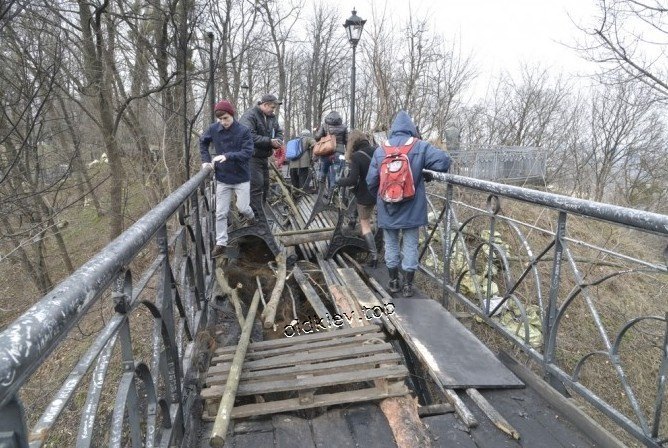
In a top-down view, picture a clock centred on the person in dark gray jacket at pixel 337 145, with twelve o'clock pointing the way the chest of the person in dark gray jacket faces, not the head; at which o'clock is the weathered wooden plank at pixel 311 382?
The weathered wooden plank is roughly at 6 o'clock from the person in dark gray jacket.

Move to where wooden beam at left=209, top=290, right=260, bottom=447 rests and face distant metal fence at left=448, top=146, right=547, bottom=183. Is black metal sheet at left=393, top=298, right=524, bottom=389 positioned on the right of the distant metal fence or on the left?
right

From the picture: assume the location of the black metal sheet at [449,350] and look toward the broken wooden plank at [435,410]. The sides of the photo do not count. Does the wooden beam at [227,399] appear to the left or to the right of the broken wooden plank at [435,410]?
right

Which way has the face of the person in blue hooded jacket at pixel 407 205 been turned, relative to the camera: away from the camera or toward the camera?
away from the camera

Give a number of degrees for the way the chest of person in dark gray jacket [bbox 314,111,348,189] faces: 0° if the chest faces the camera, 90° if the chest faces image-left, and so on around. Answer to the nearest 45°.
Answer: approximately 180°

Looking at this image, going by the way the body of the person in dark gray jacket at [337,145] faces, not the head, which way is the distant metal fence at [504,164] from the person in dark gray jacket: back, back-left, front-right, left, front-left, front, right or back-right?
front-right

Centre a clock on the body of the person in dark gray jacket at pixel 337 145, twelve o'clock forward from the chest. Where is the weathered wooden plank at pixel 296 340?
The weathered wooden plank is roughly at 6 o'clock from the person in dark gray jacket.
